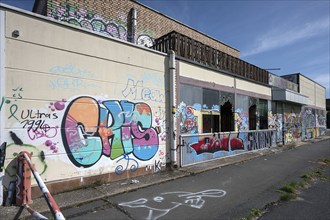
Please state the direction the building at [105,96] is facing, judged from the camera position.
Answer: facing the viewer and to the right of the viewer
